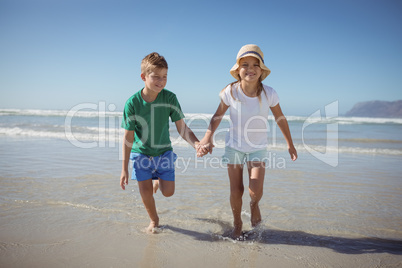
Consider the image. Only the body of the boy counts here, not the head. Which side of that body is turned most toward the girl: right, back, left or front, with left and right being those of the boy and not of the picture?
left

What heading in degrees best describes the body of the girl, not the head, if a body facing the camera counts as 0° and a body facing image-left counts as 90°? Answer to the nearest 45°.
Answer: approximately 0°

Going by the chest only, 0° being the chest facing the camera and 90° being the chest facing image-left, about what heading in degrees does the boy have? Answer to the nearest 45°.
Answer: approximately 0°

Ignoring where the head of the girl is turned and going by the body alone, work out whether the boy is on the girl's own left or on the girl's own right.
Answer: on the girl's own right

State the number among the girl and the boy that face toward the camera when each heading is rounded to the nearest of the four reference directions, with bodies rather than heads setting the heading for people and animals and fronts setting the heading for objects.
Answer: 2
